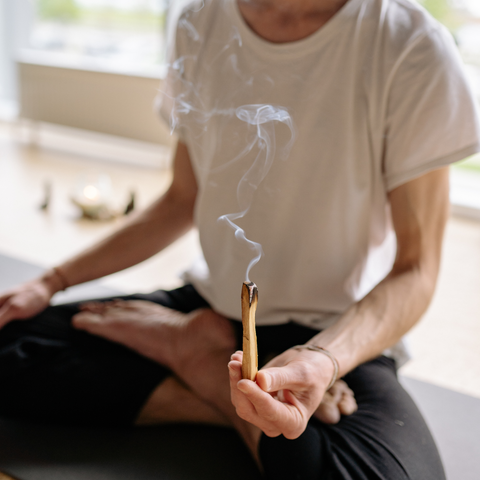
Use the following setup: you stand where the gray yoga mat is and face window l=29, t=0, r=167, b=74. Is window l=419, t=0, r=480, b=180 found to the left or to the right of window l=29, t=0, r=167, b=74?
right

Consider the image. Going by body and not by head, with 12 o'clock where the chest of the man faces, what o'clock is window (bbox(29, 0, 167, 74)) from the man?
The window is roughly at 4 o'clock from the man.

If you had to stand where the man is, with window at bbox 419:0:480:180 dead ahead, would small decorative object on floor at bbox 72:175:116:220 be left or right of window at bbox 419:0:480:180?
left

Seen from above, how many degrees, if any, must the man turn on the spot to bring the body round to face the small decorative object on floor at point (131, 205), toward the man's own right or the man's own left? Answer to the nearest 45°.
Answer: approximately 135° to the man's own right

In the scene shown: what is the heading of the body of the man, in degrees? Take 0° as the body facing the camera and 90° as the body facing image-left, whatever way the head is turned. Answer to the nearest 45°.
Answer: approximately 45°
